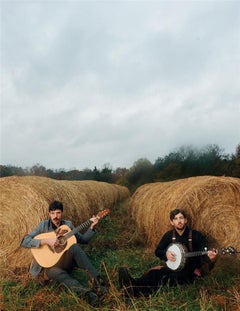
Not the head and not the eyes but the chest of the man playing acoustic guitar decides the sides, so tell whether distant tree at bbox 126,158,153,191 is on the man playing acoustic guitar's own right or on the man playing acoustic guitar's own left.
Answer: on the man playing acoustic guitar's own left

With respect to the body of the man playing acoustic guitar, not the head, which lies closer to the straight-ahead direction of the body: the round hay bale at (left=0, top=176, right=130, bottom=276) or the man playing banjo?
the man playing banjo

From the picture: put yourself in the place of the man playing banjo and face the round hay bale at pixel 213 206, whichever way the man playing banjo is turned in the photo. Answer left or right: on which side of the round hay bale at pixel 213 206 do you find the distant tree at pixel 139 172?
left

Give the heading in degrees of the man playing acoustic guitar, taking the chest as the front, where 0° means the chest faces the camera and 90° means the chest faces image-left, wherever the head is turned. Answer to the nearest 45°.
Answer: approximately 315°

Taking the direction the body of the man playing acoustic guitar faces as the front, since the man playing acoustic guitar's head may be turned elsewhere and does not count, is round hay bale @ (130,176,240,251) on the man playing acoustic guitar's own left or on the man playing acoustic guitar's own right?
on the man playing acoustic guitar's own left

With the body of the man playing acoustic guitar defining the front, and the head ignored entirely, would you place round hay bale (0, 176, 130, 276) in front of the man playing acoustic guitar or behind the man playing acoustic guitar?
behind

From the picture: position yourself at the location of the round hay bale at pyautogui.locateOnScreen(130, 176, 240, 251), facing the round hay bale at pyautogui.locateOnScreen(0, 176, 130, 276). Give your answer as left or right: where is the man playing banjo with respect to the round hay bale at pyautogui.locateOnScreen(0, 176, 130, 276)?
left

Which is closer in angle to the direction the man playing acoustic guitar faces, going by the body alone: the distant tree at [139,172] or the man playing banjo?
the man playing banjo

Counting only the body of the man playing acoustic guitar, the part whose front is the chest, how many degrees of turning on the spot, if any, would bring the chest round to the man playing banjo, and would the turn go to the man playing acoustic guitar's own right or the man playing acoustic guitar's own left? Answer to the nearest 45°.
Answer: approximately 45° to the man playing acoustic guitar's own left
